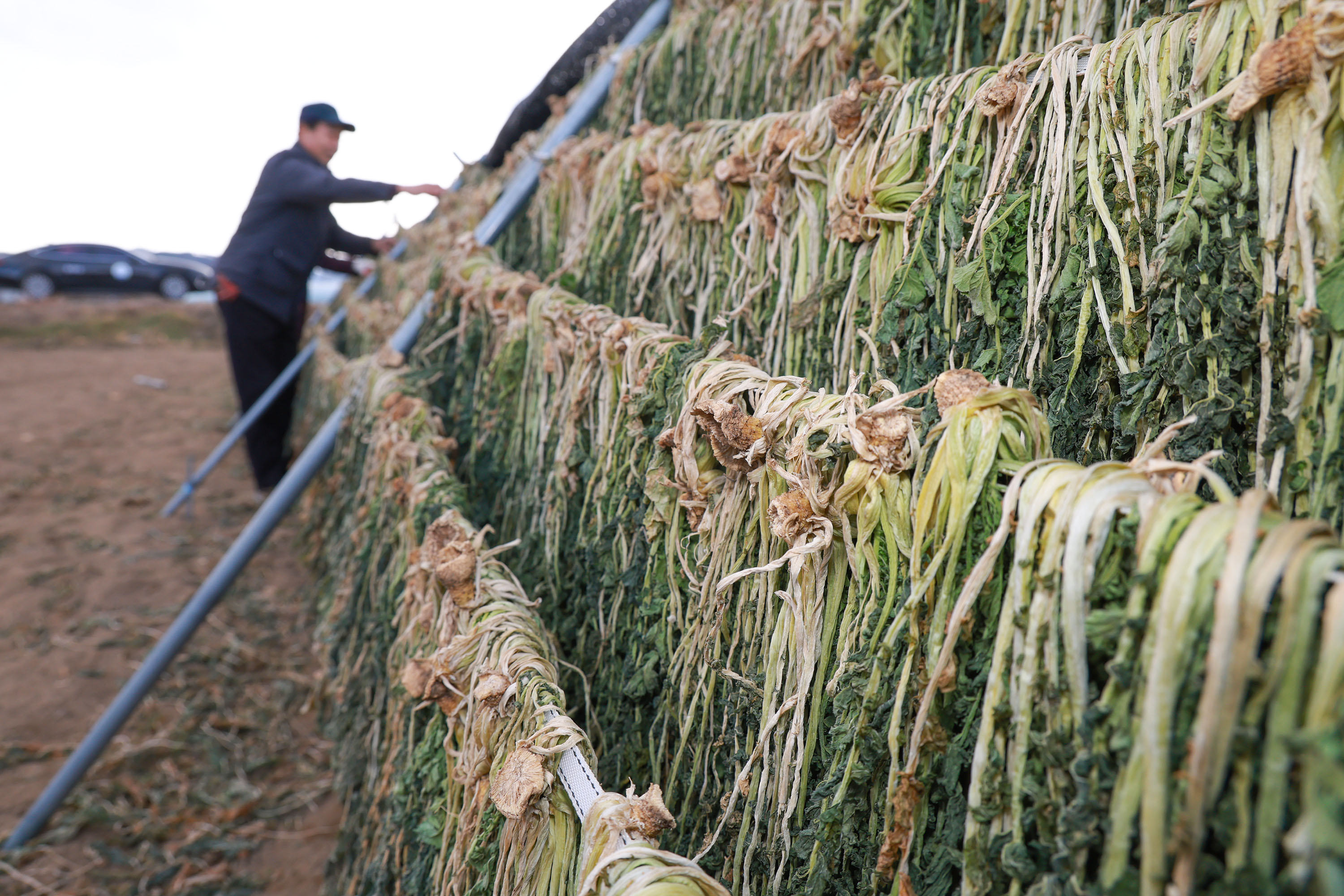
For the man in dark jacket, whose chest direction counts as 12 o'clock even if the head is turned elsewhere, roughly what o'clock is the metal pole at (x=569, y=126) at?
The metal pole is roughly at 2 o'clock from the man in dark jacket.

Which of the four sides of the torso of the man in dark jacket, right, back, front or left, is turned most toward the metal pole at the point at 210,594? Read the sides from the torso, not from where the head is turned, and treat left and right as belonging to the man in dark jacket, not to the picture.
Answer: right

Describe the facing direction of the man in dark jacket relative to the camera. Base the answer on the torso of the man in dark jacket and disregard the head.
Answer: to the viewer's right

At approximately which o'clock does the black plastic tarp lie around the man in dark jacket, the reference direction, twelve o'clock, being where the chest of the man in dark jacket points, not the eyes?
The black plastic tarp is roughly at 1 o'clock from the man in dark jacket.
